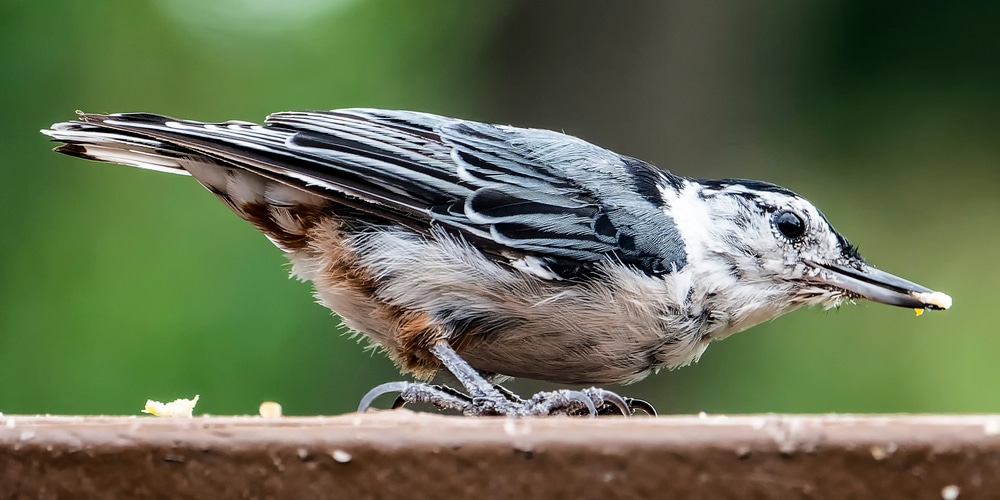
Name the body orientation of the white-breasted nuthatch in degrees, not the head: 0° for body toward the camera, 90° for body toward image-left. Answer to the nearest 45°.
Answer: approximately 270°

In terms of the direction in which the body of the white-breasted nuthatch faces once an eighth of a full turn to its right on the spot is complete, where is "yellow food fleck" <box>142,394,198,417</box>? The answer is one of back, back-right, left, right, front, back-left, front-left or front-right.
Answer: right
